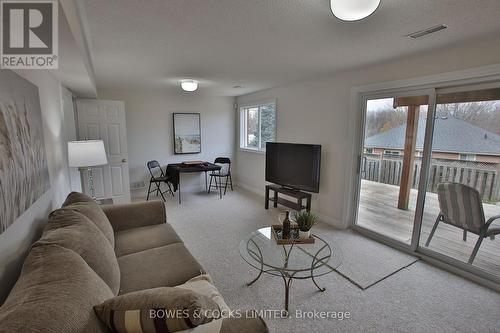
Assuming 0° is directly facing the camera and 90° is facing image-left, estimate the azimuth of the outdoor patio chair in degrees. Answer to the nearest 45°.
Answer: approximately 225°

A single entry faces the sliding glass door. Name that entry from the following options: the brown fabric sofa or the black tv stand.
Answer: the brown fabric sofa

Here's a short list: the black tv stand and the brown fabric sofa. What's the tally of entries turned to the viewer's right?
1

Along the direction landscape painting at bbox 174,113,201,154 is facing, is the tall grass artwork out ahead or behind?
ahead

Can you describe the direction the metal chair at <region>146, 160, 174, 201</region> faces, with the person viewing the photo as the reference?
facing the viewer and to the right of the viewer

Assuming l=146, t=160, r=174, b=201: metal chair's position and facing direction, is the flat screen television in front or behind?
in front

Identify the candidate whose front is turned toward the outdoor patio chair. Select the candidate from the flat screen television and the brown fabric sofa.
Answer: the brown fabric sofa

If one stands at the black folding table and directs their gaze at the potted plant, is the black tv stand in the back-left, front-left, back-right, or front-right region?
front-left

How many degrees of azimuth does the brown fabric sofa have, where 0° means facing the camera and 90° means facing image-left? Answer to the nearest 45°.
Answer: approximately 270°

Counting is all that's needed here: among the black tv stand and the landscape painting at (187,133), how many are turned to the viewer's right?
0

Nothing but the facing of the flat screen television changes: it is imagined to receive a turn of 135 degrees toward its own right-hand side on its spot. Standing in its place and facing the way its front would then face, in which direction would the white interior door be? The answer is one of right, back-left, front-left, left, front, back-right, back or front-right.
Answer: left

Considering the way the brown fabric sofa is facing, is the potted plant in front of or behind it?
in front

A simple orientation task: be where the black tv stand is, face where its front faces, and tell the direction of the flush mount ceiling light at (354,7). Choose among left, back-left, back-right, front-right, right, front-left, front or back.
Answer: front-left

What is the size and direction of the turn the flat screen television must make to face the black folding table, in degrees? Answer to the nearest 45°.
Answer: approximately 45° to its right

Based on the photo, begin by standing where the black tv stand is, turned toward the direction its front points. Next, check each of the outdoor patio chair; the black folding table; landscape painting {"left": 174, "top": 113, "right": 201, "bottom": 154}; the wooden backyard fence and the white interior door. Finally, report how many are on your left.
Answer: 2

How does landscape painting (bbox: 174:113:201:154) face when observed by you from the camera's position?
facing the viewer
